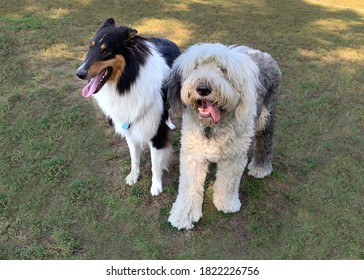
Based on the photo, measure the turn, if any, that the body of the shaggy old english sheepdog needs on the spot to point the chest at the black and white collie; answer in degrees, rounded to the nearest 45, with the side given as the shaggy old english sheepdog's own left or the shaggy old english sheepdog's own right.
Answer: approximately 45° to the shaggy old english sheepdog's own right

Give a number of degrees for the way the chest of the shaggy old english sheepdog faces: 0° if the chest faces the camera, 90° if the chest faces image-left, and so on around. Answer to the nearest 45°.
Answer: approximately 45°

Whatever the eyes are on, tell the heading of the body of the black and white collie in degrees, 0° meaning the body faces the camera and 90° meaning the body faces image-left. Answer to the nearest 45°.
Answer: approximately 45°

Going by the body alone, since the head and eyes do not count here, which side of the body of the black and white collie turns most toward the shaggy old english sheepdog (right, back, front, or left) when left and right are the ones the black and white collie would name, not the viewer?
left
